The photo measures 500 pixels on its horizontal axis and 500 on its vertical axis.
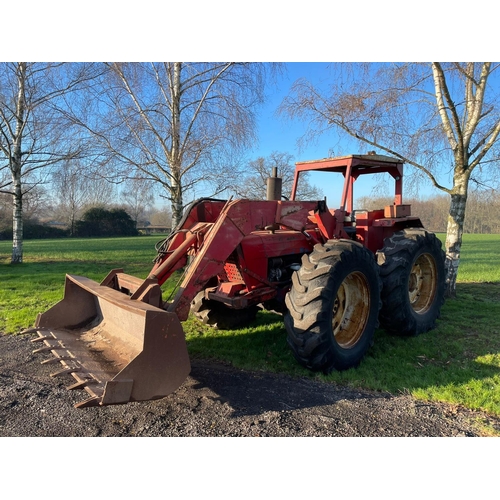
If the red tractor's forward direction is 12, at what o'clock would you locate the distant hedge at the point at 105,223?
The distant hedge is roughly at 4 o'clock from the red tractor.

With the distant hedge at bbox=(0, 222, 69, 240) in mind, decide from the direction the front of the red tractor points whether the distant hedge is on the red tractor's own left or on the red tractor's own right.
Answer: on the red tractor's own right

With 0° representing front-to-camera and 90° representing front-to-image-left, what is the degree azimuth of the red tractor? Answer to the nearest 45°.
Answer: approximately 45°
